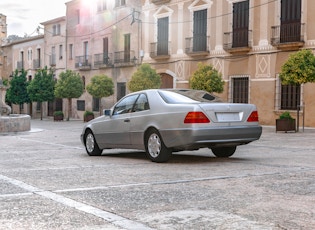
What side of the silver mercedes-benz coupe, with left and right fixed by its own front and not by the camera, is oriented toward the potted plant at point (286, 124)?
right

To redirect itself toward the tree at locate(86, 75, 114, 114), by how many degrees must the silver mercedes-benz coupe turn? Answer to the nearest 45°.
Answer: approximately 45° to its right

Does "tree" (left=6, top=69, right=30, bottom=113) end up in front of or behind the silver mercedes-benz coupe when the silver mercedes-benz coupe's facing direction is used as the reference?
in front

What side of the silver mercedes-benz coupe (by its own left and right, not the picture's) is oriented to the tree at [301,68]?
right

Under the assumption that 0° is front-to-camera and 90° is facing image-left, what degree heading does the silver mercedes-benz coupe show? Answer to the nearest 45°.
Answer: approximately 135°

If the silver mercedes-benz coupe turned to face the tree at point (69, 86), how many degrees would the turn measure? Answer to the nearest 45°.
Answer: approximately 45° to its right

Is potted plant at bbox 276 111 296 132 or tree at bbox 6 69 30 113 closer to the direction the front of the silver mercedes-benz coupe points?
the tree

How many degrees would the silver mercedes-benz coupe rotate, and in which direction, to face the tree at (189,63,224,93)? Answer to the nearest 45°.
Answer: approximately 45° to its right

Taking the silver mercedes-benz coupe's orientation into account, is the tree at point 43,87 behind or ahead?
ahead

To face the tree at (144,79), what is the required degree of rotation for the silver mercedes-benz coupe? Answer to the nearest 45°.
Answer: approximately 45° to its right
